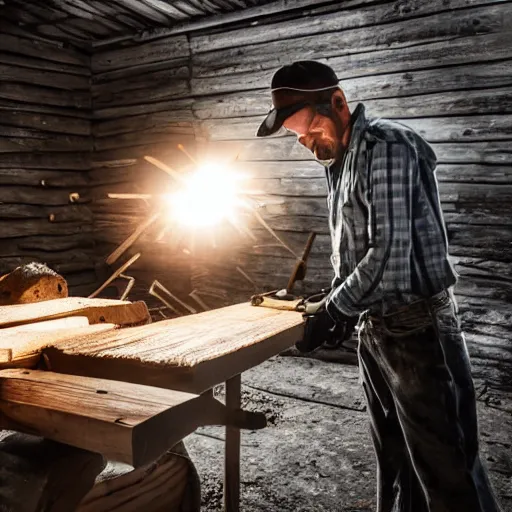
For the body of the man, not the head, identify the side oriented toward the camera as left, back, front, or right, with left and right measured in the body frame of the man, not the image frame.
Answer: left

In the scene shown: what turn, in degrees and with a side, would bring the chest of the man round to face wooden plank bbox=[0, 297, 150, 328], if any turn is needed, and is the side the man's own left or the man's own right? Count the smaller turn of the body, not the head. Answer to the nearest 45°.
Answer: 0° — they already face it

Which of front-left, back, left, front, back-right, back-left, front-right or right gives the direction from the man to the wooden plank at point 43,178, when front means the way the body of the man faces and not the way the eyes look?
front-right

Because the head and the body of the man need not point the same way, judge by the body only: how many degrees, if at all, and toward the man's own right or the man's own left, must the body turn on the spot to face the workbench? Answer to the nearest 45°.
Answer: approximately 45° to the man's own left

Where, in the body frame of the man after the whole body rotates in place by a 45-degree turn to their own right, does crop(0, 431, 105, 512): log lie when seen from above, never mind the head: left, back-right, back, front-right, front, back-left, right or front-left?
left

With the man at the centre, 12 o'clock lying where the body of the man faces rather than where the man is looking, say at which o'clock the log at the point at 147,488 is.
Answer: The log is roughly at 11 o'clock from the man.

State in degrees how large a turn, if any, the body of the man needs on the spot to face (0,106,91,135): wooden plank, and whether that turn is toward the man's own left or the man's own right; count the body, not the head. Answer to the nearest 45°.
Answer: approximately 45° to the man's own right

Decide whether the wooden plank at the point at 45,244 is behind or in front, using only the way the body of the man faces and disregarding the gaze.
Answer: in front

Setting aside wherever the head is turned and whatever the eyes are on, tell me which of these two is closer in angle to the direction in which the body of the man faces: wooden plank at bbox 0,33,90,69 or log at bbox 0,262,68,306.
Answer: the log

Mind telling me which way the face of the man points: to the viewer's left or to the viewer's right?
to the viewer's left

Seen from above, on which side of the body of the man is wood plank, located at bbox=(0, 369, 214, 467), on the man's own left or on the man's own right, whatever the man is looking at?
on the man's own left

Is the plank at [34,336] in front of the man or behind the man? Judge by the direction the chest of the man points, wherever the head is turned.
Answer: in front

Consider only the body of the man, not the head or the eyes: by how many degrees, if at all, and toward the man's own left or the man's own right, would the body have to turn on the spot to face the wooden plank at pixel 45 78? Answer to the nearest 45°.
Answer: approximately 45° to the man's own right

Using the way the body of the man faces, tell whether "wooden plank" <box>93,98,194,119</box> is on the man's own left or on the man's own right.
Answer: on the man's own right

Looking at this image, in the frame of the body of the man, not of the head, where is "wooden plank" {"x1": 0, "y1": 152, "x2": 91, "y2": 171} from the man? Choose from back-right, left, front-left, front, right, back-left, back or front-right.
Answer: front-right

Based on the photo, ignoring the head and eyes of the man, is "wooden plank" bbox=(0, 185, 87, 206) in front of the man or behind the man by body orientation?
in front
